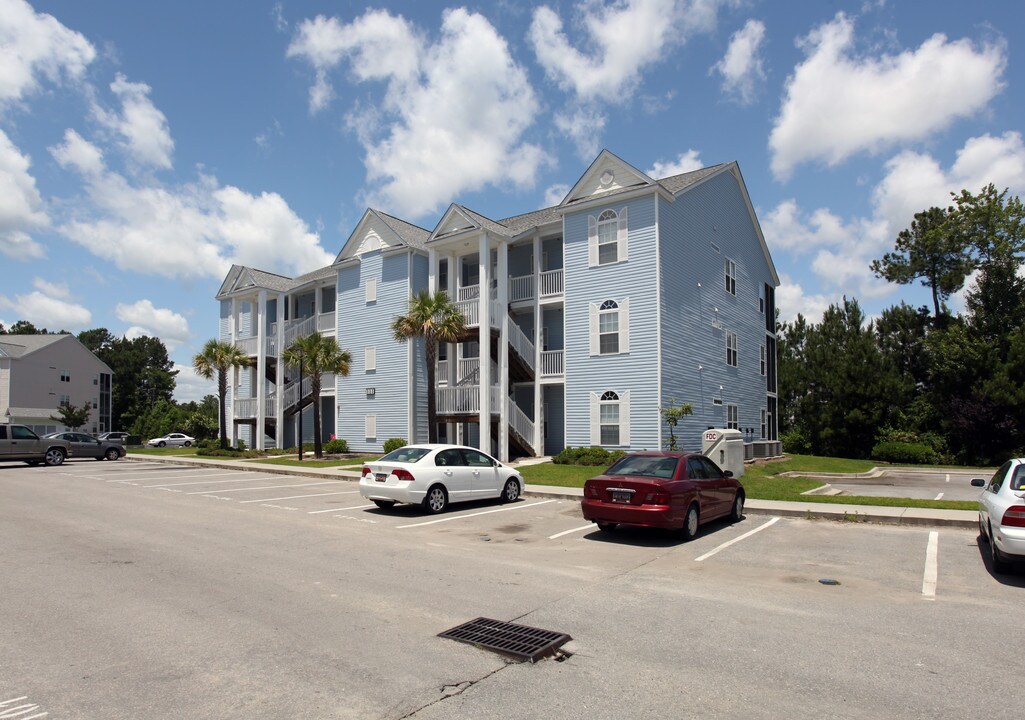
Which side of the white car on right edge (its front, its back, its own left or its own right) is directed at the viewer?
back

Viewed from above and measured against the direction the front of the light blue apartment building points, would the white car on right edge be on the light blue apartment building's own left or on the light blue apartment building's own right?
on the light blue apartment building's own left

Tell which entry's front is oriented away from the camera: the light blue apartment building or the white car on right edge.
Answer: the white car on right edge

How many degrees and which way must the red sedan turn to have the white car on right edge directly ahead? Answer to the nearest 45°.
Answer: approximately 90° to its right

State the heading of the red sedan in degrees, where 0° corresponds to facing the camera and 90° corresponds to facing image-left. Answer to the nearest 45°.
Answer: approximately 225°

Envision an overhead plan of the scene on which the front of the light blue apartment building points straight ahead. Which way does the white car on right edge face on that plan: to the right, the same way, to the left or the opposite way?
the opposite way

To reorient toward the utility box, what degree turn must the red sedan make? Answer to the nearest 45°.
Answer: approximately 45° to its left

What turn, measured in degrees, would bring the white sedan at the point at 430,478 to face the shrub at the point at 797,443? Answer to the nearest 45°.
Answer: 0° — it already faces it

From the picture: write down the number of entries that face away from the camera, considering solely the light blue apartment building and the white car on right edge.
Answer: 1
